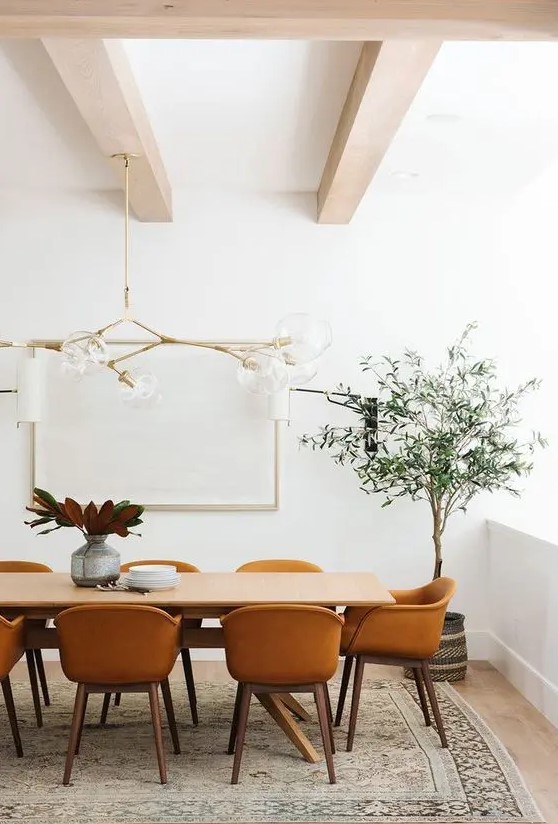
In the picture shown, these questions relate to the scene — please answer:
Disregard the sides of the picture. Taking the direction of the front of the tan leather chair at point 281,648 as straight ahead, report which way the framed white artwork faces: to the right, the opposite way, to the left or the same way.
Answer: the opposite way

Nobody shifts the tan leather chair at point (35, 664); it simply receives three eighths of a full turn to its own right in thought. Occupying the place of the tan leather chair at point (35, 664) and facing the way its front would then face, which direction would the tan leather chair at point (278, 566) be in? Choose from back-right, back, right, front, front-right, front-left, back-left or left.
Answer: back-right

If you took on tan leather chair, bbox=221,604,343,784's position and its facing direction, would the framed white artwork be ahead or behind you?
ahead

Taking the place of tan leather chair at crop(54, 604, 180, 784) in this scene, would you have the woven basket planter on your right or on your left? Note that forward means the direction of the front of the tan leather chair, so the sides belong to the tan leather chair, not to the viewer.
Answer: on your right

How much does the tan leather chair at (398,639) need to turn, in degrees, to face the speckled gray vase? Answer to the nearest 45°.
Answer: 0° — it already faces it

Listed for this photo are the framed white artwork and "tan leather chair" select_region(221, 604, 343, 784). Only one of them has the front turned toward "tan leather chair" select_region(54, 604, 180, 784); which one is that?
the framed white artwork

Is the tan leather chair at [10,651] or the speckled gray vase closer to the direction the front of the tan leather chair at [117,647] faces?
the speckled gray vase

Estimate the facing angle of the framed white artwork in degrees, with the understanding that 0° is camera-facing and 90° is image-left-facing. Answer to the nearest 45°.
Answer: approximately 0°

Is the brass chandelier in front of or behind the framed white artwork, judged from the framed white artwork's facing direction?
in front

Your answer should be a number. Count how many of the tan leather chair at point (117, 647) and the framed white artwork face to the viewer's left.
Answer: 0

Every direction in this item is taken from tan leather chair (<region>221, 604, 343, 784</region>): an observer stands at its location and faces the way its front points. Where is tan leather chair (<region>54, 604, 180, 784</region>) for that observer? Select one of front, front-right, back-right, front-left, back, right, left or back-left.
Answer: left

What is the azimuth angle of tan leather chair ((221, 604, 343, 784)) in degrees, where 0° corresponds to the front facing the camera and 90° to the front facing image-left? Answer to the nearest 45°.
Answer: approximately 180°

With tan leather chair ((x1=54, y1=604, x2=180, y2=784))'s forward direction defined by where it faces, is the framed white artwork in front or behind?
in front

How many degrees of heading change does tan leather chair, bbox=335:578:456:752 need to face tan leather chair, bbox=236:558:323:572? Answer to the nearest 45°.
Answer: approximately 45° to its right

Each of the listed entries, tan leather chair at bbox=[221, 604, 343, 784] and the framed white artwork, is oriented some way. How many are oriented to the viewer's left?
0

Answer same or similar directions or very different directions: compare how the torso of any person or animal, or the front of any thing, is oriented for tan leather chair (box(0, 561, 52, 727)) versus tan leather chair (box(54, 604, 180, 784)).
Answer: very different directions

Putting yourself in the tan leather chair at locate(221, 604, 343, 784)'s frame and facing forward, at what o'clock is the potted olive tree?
The potted olive tree is roughly at 1 o'clock from the tan leather chair.
